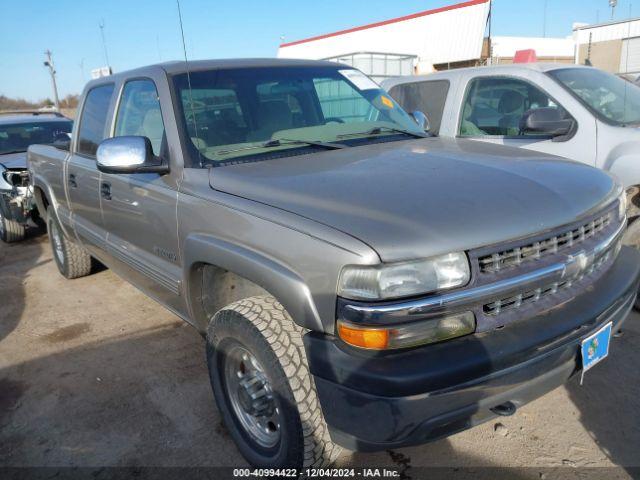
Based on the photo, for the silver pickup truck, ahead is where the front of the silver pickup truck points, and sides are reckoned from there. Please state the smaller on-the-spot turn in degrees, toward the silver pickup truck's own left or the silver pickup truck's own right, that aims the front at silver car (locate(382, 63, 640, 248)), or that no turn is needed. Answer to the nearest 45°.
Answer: approximately 90° to the silver pickup truck's own left

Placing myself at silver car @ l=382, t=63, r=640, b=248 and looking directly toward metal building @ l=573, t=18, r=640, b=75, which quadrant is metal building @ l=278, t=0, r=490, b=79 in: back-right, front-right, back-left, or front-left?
front-left

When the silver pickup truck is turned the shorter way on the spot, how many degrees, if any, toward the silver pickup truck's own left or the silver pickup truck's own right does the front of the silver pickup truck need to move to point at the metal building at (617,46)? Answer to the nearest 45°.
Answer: approximately 90° to the silver pickup truck's own left

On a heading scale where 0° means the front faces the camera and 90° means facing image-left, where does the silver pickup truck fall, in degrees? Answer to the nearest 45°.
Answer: approximately 315°

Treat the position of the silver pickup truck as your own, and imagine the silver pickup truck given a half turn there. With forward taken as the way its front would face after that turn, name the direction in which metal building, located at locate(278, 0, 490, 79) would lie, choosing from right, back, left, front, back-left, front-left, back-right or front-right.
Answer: front-right
